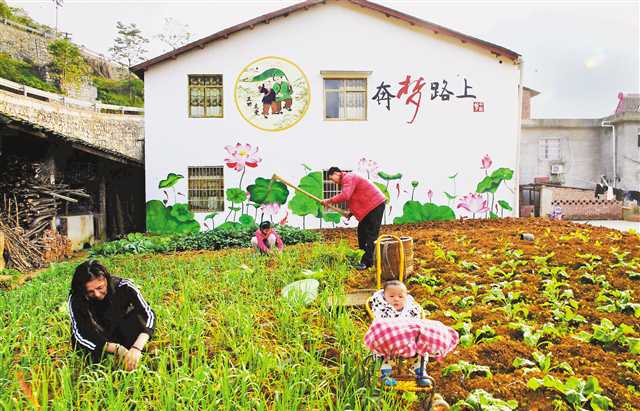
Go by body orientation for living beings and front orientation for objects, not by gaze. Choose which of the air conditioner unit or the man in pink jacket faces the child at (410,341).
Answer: the air conditioner unit

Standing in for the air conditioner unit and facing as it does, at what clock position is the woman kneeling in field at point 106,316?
The woman kneeling in field is roughly at 12 o'clock from the air conditioner unit.

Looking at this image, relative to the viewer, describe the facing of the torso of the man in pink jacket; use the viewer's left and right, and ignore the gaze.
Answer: facing to the left of the viewer

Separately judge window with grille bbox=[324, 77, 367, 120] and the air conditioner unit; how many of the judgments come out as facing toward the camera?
2

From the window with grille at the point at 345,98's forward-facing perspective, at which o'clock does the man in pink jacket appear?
The man in pink jacket is roughly at 12 o'clock from the window with grille.

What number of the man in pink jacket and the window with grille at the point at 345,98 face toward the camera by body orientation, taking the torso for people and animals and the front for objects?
1

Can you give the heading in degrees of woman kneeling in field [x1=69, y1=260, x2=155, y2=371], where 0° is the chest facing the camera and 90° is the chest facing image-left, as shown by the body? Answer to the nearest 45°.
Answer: approximately 315°

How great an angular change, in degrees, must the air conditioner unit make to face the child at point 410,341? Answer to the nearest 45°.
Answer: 0° — it already faces them

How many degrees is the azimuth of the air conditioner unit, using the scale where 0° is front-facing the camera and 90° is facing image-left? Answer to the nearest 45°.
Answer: approximately 0°
